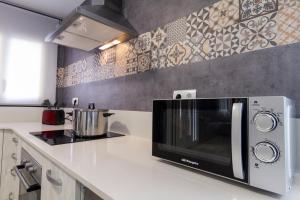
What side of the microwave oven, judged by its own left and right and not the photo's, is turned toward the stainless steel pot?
right

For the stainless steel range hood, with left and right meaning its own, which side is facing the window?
right

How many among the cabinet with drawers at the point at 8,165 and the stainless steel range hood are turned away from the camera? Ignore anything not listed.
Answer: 0

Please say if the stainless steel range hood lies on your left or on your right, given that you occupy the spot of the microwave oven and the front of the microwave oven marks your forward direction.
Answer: on your right

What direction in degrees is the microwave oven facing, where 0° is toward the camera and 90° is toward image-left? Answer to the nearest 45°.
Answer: approximately 45°

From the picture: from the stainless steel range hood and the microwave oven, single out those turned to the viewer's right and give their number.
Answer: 0
